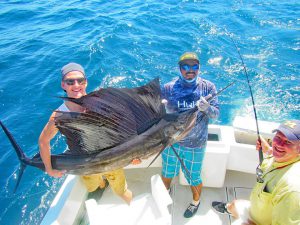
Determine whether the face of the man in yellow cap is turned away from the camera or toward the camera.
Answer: toward the camera

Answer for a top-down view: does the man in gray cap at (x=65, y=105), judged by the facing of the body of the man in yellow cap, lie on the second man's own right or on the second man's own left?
on the second man's own right

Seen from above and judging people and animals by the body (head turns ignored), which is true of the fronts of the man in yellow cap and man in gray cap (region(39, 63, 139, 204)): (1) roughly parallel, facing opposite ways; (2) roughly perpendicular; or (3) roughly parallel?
roughly parallel

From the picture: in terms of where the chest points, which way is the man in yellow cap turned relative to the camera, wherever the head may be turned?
toward the camera

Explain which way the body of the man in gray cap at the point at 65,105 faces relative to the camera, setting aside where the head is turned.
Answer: toward the camera

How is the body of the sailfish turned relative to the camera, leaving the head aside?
to the viewer's right
